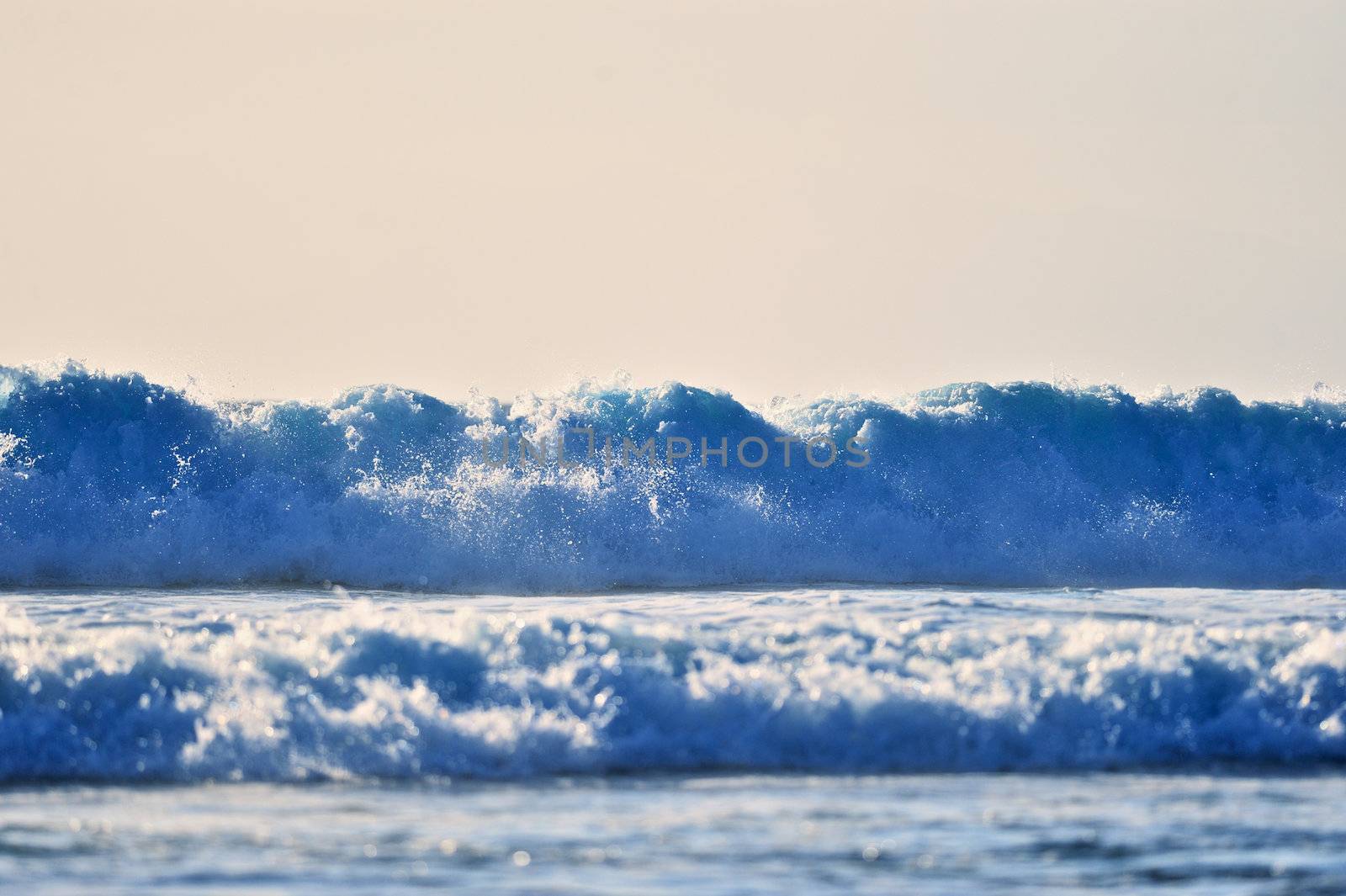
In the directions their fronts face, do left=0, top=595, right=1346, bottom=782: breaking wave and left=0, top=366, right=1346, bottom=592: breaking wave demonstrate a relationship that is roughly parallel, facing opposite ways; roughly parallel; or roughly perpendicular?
roughly parallel

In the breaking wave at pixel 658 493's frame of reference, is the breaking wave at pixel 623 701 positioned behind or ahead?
ahead

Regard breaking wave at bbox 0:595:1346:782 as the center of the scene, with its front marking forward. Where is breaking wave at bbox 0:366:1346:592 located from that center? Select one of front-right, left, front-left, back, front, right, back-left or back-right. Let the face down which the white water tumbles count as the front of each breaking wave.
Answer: back

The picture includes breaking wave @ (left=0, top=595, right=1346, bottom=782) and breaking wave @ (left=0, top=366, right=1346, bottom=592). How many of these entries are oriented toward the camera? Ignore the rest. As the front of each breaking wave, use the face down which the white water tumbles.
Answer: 2

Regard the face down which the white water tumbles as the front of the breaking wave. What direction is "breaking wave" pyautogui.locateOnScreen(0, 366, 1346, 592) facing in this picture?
toward the camera

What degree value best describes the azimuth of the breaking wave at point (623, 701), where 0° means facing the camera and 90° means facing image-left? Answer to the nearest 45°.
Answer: approximately 0°
